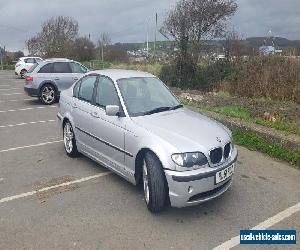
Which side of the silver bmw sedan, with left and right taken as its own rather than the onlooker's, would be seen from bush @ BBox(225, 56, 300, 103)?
left

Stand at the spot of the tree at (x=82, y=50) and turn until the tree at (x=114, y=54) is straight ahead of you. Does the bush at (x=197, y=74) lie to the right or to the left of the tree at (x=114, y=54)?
right

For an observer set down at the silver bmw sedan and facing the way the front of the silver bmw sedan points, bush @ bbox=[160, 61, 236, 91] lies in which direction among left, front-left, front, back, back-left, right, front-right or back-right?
back-left

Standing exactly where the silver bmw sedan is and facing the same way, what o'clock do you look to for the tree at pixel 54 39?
The tree is roughly at 7 o'clock from the silver bmw sedan.

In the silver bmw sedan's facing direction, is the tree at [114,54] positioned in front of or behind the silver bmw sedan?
behind

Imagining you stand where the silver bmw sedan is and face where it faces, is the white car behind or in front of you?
behind

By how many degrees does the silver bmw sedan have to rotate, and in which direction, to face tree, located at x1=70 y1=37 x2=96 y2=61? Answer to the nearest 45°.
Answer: approximately 135° to its left

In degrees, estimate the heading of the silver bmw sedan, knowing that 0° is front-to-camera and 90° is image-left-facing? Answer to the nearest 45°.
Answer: approximately 315°

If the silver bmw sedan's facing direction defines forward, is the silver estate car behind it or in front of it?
behind

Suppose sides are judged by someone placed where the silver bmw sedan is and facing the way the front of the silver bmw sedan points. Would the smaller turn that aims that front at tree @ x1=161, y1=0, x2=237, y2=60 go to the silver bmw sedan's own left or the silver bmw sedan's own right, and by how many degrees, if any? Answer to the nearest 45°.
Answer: approximately 135° to the silver bmw sedan's own left
